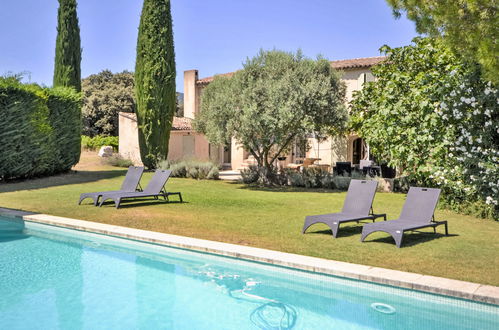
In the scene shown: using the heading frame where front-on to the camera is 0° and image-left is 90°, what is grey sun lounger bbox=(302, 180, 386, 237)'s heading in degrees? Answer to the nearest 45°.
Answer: approximately 45°

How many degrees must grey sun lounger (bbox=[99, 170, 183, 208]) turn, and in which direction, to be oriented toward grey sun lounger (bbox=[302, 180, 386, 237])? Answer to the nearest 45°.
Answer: approximately 90° to its left

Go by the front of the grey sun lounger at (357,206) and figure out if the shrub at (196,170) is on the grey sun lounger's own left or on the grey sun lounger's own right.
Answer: on the grey sun lounger's own right

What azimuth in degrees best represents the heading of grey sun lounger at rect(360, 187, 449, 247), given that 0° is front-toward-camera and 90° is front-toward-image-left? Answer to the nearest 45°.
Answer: approximately 45°

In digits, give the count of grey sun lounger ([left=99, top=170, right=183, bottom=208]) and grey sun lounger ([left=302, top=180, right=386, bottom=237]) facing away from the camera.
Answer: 0

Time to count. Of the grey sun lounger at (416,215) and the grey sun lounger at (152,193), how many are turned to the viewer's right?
0

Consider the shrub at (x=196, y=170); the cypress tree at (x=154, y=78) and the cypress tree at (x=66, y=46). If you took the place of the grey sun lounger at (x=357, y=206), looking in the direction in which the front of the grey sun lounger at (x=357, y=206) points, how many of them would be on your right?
3

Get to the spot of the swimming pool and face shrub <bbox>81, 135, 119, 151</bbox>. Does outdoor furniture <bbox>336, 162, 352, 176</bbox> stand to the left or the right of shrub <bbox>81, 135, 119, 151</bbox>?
right
